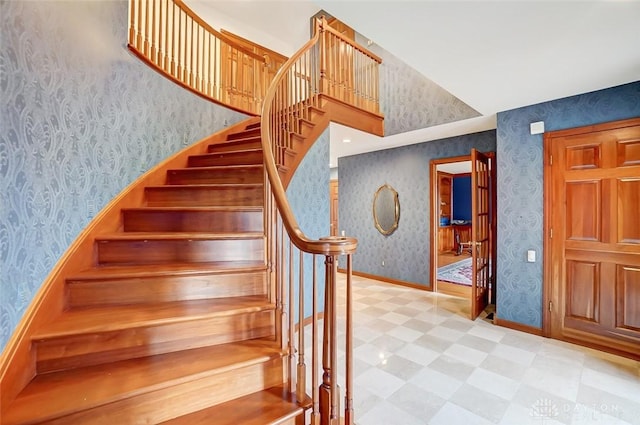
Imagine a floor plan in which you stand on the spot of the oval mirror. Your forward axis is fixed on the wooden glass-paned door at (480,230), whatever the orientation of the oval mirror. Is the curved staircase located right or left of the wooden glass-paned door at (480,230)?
right

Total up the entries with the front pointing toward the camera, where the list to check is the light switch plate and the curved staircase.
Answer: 2

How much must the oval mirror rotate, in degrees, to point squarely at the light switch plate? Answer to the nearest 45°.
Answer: approximately 90° to its left

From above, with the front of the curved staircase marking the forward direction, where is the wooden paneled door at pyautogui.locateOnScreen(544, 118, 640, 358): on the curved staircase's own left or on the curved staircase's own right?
on the curved staircase's own left

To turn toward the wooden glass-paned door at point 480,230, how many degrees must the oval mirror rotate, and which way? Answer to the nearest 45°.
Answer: approximately 90° to its left

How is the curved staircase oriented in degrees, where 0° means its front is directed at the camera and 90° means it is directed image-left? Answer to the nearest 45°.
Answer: approximately 0°

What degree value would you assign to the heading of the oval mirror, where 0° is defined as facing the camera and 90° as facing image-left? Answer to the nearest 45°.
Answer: approximately 45°
